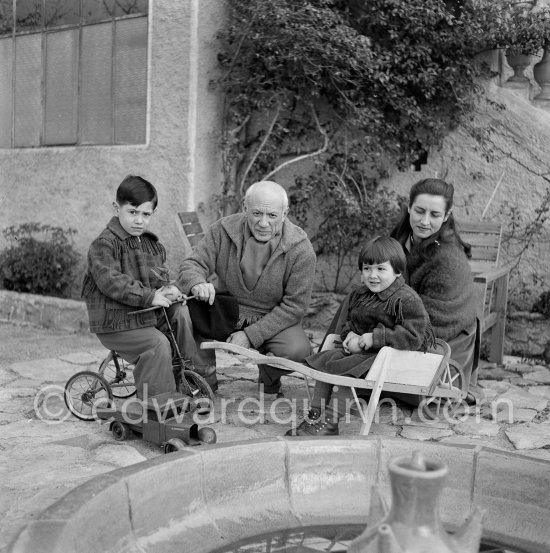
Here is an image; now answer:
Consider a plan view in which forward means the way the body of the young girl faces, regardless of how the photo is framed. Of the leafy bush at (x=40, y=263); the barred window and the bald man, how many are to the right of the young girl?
3

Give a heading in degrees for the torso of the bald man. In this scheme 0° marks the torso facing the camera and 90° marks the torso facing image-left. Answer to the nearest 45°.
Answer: approximately 0°

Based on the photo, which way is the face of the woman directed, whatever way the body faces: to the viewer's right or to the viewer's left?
to the viewer's left

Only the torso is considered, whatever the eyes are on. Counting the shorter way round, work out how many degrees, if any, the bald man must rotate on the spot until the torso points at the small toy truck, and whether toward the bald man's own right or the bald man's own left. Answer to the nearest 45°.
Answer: approximately 45° to the bald man's own right

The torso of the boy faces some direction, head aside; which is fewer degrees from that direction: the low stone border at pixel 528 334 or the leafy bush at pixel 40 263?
the low stone border

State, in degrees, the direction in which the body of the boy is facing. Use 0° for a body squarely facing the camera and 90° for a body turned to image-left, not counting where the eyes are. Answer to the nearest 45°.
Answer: approximately 315°

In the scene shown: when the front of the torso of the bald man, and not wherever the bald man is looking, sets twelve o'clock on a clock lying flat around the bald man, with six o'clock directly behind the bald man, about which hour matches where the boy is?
The boy is roughly at 2 o'clock from the bald man.
